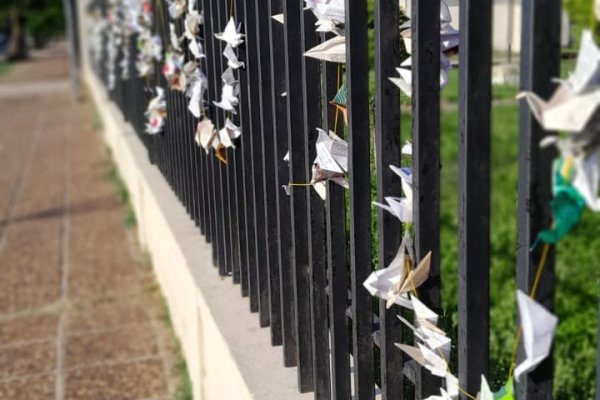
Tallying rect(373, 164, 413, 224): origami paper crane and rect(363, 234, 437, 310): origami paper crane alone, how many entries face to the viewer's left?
2

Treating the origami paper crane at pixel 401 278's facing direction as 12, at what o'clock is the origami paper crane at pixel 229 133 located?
the origami paper crane at pixel 229 133 is roughly at 2 o'clock from the origami paper crane at pixel 401 278.

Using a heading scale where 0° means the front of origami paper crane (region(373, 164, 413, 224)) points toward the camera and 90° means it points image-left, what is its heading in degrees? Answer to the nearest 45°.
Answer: approximately 90°

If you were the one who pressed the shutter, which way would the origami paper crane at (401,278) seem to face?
facing to the left of the viewer
